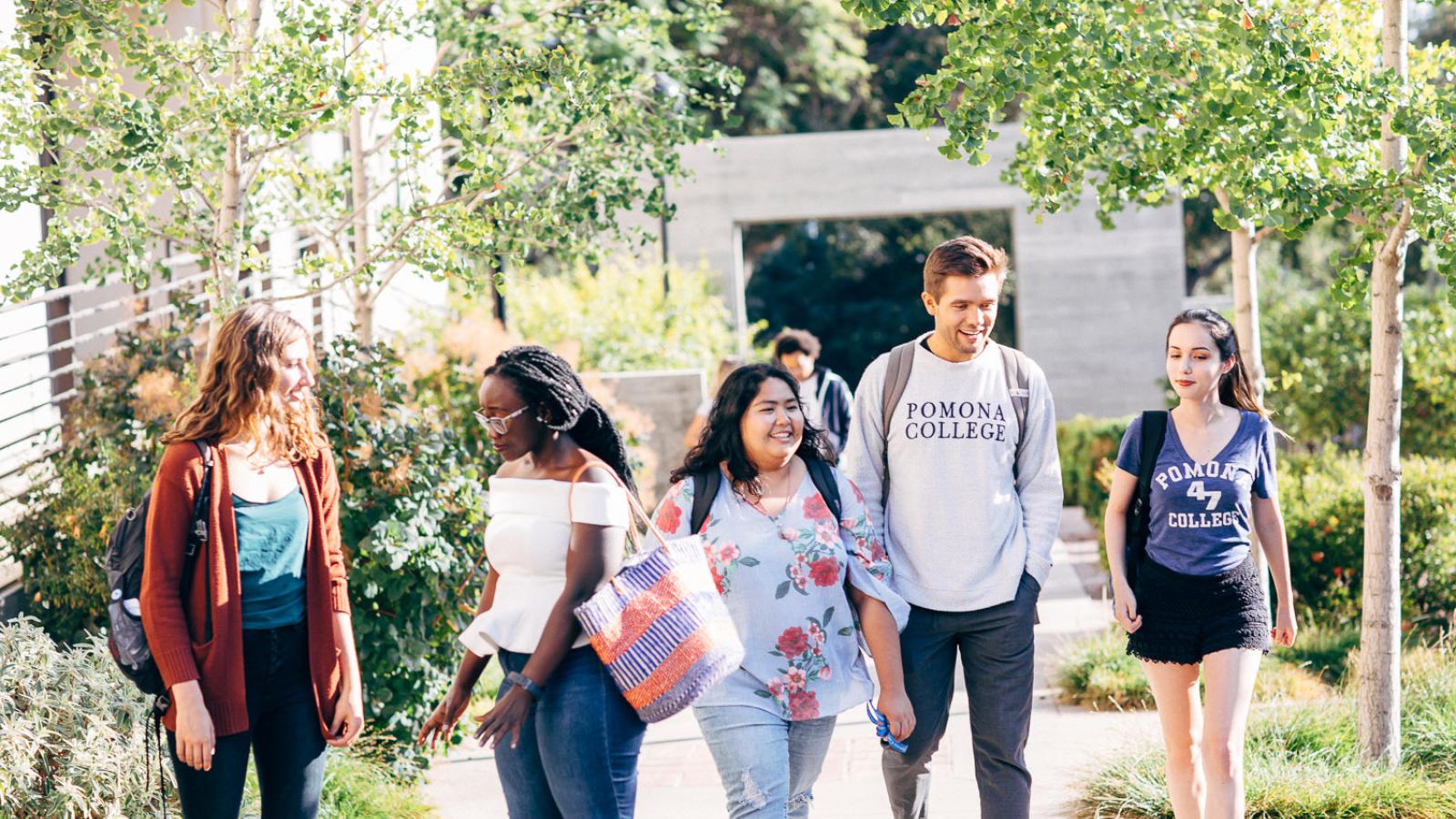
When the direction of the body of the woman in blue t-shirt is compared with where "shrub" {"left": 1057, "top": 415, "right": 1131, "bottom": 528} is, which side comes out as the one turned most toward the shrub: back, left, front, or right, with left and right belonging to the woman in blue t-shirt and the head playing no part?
back

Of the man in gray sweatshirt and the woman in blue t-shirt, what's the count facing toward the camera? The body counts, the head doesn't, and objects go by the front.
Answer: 2

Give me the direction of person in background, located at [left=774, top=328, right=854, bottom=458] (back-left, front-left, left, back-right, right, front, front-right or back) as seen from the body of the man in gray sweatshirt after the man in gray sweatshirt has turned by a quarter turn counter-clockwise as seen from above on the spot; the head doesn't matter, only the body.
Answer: left

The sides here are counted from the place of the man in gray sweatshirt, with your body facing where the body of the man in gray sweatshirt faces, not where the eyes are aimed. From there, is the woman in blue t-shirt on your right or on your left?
on your left

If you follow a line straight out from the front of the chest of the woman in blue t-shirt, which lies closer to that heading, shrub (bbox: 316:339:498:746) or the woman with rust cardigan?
the woman with rust cardigan

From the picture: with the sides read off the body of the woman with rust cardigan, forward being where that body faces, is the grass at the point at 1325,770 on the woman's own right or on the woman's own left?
on the woman's own left

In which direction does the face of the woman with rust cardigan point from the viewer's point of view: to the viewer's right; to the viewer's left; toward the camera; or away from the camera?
to the viewer's right

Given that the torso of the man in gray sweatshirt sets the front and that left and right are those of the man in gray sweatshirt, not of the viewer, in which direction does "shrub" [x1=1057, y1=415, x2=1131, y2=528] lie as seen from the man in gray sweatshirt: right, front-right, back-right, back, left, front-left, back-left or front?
back

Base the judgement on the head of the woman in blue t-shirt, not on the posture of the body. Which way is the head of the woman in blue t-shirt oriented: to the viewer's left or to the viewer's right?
to the viewer's left

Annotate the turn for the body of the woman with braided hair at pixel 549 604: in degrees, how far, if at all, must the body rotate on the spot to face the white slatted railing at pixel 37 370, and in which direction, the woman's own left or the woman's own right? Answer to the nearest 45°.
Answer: approximately 90° to the woman's own right
